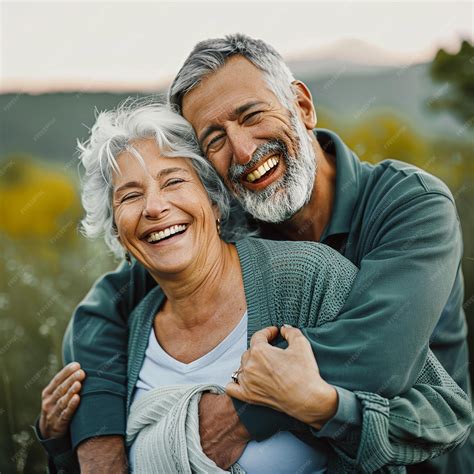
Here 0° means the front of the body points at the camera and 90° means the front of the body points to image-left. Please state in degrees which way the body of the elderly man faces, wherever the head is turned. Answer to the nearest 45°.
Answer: approximately 45°

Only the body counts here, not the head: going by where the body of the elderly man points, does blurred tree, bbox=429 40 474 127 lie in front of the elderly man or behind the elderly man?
behind

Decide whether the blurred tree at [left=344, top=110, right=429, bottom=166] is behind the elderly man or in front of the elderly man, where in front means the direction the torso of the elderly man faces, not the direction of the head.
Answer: behind
